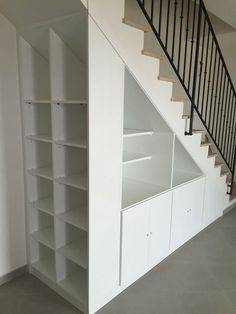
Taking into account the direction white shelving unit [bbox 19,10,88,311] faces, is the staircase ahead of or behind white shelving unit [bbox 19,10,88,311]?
behind

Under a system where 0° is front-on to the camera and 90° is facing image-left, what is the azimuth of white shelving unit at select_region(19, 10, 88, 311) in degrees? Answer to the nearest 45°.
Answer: approximately 45°

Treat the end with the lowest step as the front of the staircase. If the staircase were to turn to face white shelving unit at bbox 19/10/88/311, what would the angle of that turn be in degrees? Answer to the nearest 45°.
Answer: approximately 180°

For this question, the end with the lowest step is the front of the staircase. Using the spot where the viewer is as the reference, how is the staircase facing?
facing away from the viewer and to the right of the viewer
